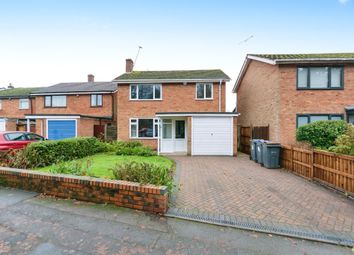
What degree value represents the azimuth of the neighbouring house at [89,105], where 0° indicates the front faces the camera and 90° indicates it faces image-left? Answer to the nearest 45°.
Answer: approximately 0°

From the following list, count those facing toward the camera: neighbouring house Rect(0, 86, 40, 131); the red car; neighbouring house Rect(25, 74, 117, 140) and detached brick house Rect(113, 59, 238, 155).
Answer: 3
